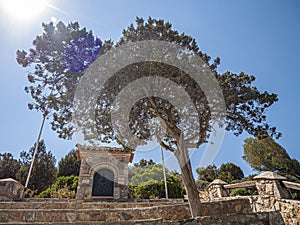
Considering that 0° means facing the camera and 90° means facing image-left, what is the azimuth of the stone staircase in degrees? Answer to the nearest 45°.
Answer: approximately 0°

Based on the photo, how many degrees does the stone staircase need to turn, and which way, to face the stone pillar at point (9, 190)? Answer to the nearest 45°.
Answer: approximately 135° to its right

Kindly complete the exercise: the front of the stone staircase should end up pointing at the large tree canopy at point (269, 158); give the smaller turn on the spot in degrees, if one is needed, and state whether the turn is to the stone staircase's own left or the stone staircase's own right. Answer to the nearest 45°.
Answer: approximately 135° to the stone staircase's own left

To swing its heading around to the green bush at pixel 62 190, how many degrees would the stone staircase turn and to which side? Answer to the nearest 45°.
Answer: approximately 135° to its right
